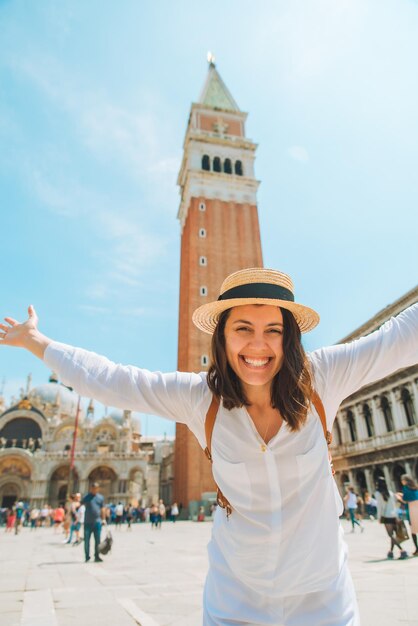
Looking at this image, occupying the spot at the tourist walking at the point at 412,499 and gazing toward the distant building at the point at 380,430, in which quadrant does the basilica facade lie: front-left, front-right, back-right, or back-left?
front-left

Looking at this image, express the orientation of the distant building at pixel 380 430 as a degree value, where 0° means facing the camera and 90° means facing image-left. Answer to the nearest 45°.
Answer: approximately 45°

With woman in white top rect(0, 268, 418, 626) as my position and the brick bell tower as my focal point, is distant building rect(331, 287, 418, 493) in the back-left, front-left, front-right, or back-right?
front-right

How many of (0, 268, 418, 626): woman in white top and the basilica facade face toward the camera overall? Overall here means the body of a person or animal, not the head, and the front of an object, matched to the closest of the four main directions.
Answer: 2

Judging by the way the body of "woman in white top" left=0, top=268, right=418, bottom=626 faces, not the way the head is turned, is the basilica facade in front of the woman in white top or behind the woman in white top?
behind

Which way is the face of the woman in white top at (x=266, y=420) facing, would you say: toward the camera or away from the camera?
toward the camera

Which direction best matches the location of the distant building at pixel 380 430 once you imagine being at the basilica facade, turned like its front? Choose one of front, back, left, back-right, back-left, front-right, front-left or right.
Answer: front-left

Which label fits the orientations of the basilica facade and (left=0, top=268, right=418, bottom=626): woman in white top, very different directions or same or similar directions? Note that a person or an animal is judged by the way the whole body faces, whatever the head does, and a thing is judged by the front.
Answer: same or similar directions

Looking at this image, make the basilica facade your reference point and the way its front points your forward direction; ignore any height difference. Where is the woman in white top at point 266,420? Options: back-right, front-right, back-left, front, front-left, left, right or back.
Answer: front

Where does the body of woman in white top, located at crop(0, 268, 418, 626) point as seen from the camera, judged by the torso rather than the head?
toward the camera

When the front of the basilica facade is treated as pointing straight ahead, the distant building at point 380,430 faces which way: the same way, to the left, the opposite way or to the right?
to the right

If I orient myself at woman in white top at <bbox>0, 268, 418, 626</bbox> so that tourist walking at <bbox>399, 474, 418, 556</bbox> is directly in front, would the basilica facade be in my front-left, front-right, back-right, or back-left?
front-left

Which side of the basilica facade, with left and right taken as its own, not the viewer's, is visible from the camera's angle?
front

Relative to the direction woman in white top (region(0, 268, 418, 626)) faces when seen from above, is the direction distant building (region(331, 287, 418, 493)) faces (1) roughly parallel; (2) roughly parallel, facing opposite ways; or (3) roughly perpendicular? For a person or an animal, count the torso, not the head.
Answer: roughly perpendicular
